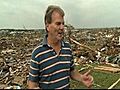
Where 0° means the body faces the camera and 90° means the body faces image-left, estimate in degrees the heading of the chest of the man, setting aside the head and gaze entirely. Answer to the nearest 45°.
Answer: approximately 315°

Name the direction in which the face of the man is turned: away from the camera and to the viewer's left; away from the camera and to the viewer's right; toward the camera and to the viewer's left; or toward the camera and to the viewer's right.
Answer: toward the camera and to the viewer's right
